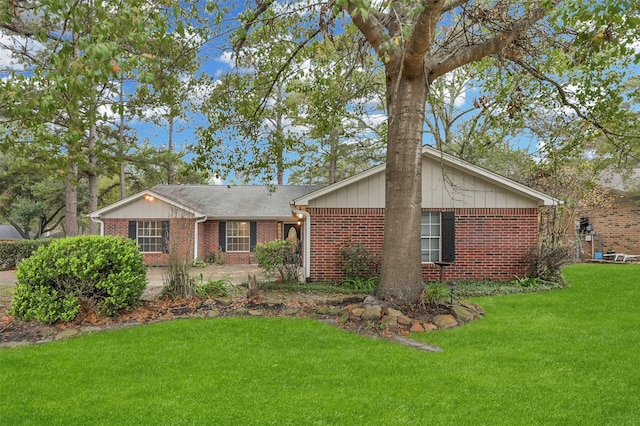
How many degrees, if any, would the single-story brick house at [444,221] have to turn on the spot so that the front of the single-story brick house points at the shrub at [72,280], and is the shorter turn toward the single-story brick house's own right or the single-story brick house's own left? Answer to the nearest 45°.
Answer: approximately 45° to the single-story brick house's own right

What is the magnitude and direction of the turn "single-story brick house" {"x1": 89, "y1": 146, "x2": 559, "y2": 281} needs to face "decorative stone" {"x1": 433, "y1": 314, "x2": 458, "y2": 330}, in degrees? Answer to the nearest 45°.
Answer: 0° — it already faces it

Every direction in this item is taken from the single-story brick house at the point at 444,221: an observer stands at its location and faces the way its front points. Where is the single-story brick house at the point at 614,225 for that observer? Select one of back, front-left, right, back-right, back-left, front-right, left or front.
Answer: back-left

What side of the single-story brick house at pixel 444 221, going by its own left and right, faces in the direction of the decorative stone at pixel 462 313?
front

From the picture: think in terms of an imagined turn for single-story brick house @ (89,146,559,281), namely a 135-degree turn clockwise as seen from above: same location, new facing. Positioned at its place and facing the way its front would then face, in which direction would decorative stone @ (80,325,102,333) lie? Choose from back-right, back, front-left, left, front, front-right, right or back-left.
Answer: left

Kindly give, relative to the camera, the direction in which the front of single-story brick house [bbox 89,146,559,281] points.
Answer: facing the viewer

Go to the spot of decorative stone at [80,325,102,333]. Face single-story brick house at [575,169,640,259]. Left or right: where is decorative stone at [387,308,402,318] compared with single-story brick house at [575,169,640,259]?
right

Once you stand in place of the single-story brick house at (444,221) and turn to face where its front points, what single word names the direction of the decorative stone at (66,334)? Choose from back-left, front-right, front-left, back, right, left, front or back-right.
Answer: front-right

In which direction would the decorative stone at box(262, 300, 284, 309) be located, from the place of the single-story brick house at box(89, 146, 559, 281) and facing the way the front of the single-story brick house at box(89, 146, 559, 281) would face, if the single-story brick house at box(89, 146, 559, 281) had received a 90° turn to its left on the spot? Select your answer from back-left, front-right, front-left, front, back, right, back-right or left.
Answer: back-right

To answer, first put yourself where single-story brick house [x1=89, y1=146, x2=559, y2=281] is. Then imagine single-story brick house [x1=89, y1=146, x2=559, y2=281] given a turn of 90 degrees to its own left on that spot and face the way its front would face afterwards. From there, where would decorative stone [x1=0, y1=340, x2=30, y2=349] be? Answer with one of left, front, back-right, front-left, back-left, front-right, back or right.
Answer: back-right

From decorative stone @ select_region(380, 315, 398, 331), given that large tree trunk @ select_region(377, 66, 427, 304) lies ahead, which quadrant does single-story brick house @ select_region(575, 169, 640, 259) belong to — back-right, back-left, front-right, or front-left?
front-right
